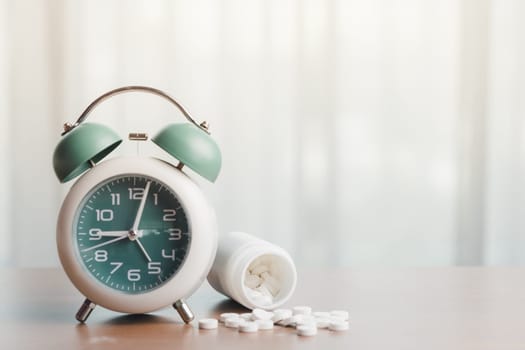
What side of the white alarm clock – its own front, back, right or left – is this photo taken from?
front

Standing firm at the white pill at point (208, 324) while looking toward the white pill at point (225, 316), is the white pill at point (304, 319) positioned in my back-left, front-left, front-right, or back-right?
front-right

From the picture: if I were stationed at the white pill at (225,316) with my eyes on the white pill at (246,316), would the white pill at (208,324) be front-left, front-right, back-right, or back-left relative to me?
back-right
